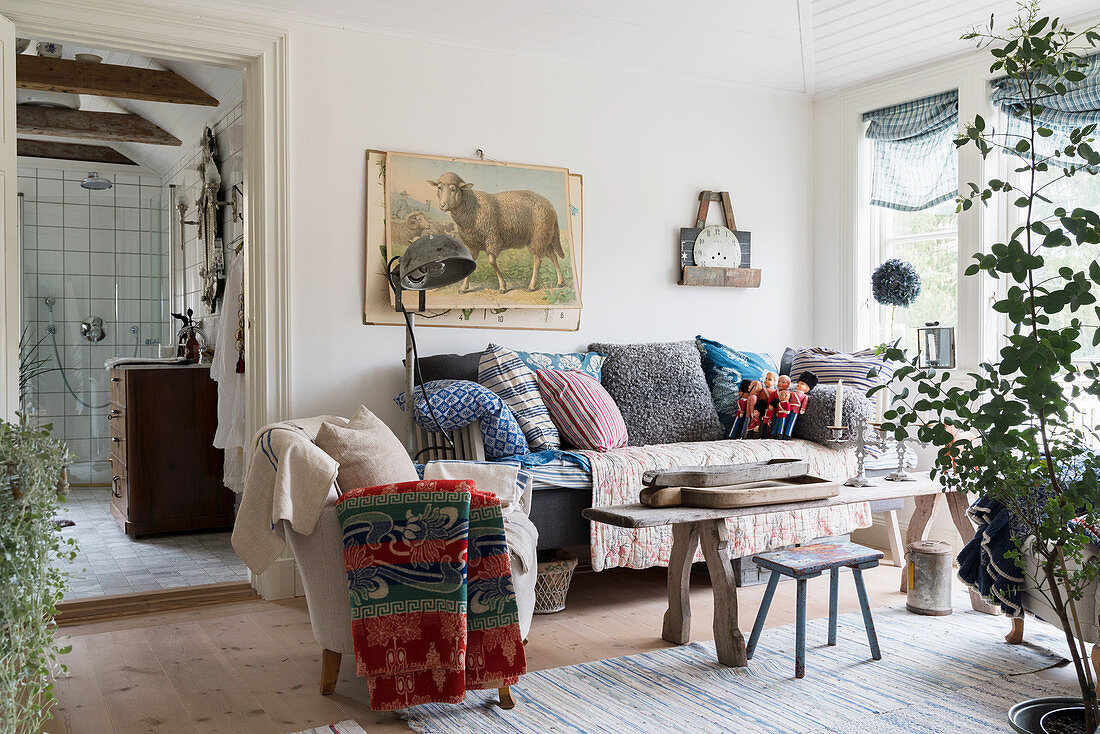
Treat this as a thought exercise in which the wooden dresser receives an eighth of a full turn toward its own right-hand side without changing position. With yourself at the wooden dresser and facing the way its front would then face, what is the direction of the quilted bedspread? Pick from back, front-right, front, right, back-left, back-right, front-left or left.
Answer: back

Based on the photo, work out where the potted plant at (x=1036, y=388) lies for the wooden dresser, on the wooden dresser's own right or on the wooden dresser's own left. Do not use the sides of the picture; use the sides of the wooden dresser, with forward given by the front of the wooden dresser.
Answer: on the wooden dresser's own left

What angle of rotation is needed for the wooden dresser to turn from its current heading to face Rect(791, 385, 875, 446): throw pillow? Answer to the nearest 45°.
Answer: approximately 135° to its left

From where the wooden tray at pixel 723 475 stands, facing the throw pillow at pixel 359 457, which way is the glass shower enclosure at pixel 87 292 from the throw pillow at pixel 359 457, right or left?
right

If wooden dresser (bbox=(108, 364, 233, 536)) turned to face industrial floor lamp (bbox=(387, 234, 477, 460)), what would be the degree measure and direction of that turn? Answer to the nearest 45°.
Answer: approximately 135° to its left

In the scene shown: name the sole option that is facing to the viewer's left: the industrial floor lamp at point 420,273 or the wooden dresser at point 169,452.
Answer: the wooden dresser

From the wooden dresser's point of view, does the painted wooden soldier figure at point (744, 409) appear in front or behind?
behind

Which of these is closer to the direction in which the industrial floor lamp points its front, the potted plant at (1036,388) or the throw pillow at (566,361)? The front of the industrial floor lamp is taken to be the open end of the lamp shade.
the potted plant

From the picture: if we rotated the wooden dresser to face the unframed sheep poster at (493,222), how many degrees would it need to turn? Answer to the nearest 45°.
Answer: approximately 135° to its left

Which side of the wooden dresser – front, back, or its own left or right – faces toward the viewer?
left
